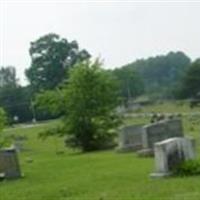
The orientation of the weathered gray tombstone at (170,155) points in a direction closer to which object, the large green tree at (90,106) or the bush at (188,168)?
the bush

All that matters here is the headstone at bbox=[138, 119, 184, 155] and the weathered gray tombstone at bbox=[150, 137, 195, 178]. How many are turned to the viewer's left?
0

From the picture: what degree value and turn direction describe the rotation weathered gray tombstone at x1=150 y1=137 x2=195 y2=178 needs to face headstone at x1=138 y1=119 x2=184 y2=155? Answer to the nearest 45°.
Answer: approximately 135° to its left

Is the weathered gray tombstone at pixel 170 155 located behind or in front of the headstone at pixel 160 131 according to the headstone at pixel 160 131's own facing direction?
in front

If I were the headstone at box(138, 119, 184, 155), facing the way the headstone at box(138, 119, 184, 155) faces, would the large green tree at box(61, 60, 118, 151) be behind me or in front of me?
behind

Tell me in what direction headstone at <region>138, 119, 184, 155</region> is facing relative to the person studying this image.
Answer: facing the viewer and to the right of the viewer

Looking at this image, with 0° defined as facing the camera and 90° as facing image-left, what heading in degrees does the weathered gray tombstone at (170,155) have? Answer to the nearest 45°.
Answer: approximately 315°

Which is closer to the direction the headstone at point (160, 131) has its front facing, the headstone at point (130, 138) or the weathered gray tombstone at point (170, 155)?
the weathered gray tombstone

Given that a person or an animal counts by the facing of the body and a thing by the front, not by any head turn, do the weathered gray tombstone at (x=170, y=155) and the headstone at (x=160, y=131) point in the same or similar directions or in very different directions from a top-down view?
same or similar directions

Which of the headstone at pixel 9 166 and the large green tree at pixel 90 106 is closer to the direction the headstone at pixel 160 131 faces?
the headstone

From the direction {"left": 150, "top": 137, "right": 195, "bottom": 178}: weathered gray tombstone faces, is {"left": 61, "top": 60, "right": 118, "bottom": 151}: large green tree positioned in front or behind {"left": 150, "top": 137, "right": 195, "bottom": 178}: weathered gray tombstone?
behind
